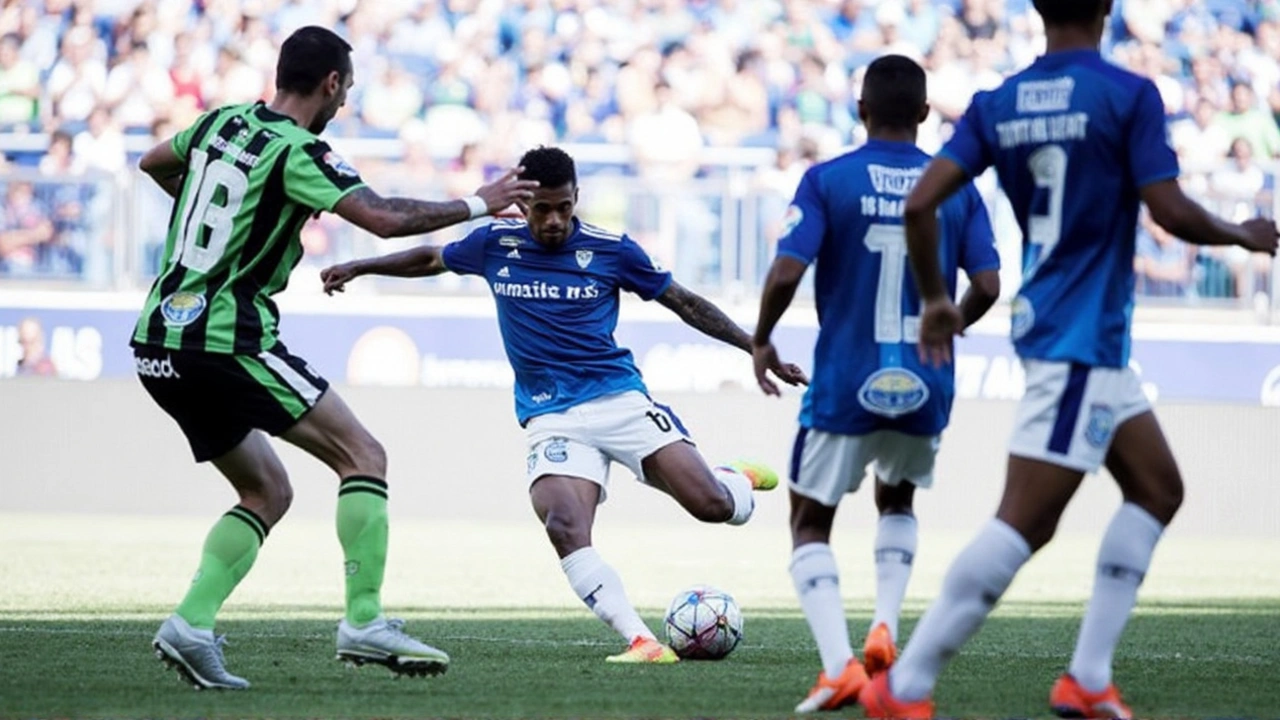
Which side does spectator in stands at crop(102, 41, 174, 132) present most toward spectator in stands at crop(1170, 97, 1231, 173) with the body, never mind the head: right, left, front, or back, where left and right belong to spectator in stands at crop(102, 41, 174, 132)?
left

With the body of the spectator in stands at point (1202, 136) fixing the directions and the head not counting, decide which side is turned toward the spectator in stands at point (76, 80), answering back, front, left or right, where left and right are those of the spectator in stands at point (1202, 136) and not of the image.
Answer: right

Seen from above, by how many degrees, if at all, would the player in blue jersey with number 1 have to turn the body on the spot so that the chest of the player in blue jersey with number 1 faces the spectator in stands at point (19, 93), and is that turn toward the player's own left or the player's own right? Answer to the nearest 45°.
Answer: approximately 45° to the player's own left

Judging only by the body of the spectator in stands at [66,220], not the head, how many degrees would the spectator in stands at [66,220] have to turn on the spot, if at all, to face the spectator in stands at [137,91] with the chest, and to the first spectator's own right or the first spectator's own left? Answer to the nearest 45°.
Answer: approximately 180°

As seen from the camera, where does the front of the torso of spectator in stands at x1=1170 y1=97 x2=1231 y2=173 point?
toward the camera

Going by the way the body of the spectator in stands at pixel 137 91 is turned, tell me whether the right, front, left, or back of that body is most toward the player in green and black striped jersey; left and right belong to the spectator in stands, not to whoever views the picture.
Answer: front

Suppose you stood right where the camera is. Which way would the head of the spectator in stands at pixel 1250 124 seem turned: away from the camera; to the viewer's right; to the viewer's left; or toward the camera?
toward the camera

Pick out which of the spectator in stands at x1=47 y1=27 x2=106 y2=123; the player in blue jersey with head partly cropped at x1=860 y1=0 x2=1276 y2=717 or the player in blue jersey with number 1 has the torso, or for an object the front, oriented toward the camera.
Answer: the spectator in stands

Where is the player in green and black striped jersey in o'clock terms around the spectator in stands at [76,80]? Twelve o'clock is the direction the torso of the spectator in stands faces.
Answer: The player in green and black striped jersey is roughly at 12 o'clock from the spectator in stands.

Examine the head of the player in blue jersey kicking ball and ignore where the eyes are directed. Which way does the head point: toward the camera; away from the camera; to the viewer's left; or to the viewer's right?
toward the camera

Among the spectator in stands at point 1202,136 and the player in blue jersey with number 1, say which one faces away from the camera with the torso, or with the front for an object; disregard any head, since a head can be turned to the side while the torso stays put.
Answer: the player in blue jersey with number 1

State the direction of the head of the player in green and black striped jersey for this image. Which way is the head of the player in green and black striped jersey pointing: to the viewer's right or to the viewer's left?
to the viewer's right

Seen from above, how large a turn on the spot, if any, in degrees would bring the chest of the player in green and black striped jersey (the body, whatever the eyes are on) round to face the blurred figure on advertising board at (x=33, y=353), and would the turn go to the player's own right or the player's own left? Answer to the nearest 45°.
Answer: approximately 45° to the player's own left

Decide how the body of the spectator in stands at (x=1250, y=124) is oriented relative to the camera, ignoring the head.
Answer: toward the camera

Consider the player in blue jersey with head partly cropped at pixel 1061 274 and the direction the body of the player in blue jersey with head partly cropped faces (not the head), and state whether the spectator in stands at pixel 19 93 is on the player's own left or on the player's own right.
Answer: on the player's own left

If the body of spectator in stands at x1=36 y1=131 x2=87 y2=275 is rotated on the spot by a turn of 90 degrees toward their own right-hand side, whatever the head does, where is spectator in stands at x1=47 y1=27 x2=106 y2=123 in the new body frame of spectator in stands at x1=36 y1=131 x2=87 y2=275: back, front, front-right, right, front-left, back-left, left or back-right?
right

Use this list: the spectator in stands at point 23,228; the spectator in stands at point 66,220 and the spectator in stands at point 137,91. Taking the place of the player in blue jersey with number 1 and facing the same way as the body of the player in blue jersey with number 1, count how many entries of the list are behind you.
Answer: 0

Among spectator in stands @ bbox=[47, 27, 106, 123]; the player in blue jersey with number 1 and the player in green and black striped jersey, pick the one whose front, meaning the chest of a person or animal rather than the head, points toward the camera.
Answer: the spectator in stands
